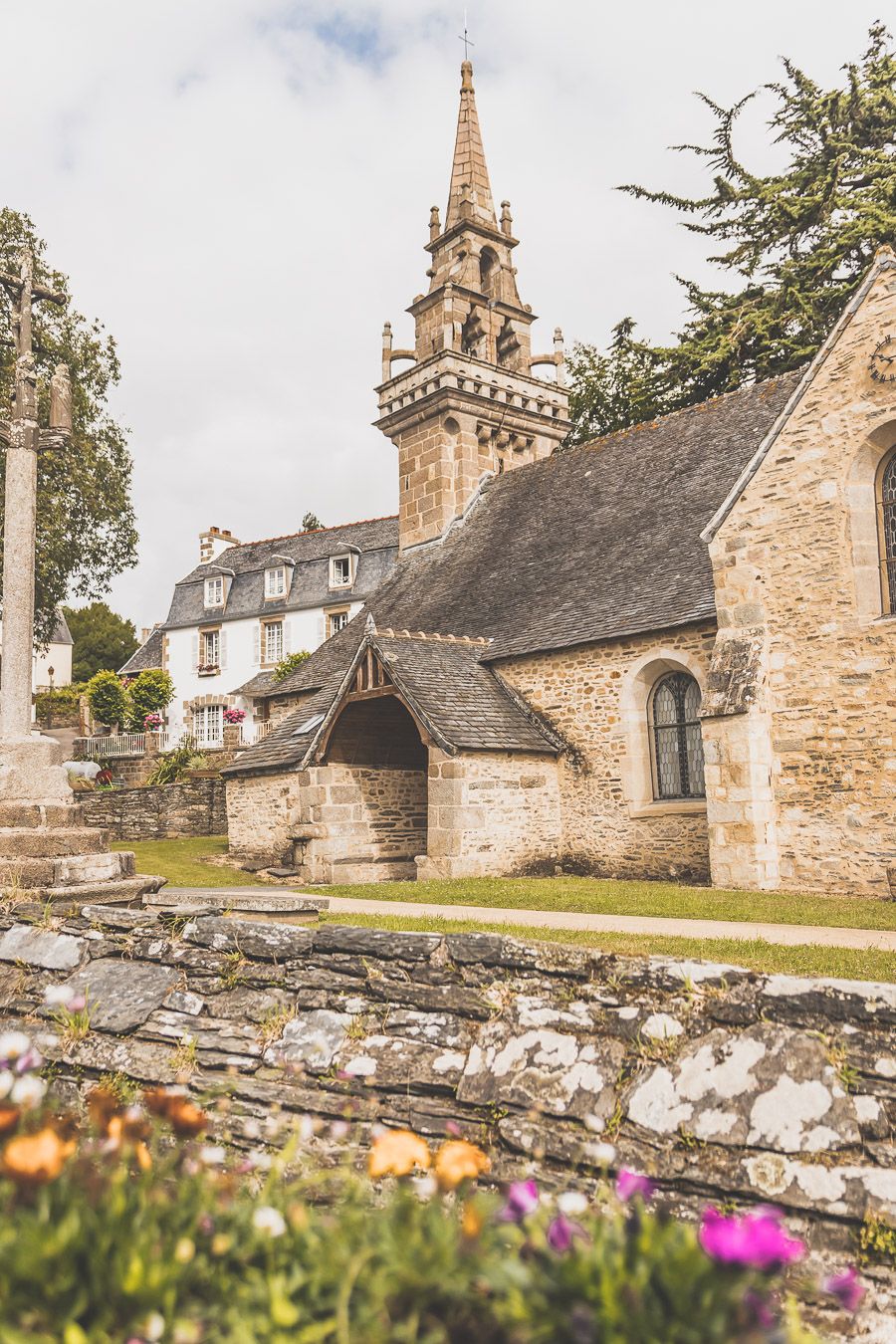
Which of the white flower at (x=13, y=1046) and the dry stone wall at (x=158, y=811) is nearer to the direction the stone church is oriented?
the white flower

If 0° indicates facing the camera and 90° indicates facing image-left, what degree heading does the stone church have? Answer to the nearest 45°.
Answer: approximately 45°

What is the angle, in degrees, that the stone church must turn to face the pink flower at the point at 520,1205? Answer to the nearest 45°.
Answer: approximately 45° to its left

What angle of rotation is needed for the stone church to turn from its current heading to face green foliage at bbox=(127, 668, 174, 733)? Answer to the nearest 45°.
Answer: approximately 90° to its right

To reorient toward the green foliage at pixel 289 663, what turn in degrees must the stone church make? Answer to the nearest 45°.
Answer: approximately 90° to its right

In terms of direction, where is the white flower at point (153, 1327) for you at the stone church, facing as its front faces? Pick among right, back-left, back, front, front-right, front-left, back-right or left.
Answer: front-left

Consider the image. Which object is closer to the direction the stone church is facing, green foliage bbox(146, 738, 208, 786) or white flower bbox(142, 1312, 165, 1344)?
the white flower

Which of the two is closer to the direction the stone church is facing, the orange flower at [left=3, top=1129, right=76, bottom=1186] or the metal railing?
the orange flower

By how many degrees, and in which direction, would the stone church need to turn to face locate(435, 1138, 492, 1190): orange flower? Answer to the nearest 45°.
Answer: approximately 45° to its left
